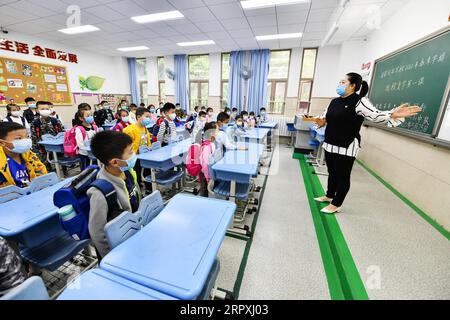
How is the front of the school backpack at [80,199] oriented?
to the viewer's left

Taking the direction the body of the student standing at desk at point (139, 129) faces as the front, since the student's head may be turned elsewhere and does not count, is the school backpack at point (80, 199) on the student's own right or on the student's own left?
on the student's own right

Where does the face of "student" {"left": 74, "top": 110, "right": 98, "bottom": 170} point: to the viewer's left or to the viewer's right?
to the viewer's right

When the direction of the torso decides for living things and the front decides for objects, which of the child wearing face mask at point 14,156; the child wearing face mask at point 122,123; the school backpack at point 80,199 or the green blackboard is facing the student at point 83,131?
the green blackboard

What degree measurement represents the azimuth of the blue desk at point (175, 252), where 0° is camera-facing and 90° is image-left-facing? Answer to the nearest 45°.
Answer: approximately 135°

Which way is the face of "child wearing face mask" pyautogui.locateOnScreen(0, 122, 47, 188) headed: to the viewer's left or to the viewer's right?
to the viewer's right

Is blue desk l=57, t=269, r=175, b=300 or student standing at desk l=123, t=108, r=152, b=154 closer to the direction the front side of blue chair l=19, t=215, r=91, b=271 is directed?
the blue desk

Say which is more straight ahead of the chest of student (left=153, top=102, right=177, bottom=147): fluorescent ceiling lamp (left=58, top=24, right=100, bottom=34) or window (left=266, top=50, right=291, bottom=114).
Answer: the window

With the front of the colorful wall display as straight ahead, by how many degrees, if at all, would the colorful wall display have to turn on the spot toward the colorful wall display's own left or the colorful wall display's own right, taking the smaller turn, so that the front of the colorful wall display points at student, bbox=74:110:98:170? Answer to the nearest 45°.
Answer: approximately 45° to the colorful wall display's own right

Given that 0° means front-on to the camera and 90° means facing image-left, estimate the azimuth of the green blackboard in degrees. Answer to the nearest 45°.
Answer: approximately 45°

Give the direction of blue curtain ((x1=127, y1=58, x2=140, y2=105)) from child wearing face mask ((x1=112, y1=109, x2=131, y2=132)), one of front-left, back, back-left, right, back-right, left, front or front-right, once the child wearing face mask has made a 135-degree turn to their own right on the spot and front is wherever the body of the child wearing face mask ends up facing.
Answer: right
